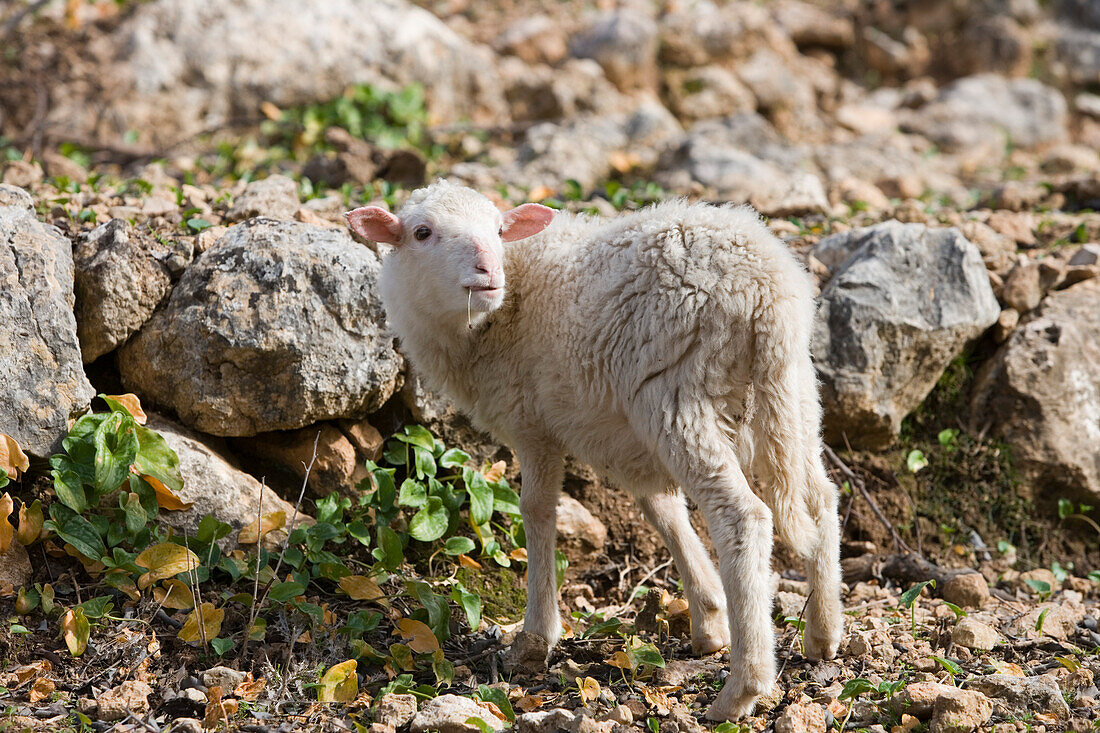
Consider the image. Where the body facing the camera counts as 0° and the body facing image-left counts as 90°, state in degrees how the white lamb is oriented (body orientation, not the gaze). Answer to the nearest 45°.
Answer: approximately 135°

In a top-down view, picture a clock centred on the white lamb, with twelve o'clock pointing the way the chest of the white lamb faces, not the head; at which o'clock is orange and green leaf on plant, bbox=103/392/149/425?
The orange and green leaf on plant is roughly at 11 o'clock from the white lamb.

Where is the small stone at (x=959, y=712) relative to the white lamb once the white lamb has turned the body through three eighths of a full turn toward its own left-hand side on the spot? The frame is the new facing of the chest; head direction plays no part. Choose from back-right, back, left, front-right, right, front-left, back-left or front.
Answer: front-left

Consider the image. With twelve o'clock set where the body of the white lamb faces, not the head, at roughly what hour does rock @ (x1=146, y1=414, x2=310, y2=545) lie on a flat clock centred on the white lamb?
The rock is roughly at 11 o'clock from the white lamb.

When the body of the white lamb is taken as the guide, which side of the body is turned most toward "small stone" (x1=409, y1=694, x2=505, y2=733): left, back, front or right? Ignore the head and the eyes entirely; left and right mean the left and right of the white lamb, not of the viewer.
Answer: left

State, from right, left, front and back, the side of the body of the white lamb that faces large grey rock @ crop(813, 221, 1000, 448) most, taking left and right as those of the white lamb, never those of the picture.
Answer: right

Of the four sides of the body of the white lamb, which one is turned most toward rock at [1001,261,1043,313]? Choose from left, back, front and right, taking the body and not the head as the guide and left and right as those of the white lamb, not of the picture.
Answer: right

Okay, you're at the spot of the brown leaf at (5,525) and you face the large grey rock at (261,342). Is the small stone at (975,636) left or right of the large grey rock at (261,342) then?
right

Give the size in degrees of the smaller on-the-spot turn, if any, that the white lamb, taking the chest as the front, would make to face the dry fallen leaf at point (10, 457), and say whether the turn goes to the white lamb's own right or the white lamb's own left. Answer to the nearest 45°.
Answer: approximately 45° to the white lamb's own left

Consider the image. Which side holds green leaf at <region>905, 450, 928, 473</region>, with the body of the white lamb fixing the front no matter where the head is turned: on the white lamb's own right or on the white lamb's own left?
on the white lamb's own right
